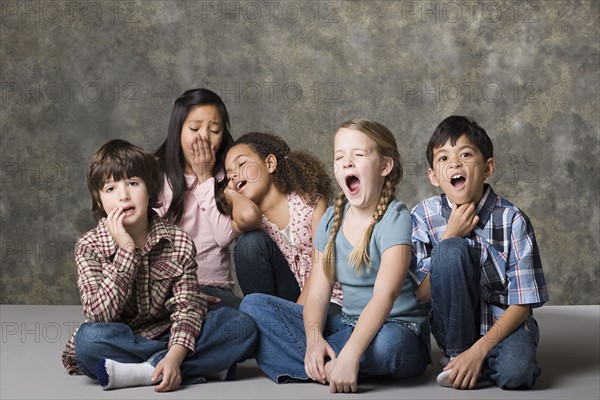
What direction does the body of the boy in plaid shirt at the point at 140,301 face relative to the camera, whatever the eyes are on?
toward the camera

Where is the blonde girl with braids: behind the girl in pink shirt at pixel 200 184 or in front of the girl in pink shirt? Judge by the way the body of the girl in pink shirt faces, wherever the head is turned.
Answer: in front

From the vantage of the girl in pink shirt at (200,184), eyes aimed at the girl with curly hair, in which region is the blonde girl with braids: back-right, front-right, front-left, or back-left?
front-right

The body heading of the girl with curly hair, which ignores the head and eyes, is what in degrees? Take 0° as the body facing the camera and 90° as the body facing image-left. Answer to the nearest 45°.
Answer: approximately 45°

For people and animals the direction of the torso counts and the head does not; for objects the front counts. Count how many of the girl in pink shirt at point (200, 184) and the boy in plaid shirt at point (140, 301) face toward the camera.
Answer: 2

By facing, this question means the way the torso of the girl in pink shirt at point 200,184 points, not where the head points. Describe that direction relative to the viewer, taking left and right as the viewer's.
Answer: facing the viewer

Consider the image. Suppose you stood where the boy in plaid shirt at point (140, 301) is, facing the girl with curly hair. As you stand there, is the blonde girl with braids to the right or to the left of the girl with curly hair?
right

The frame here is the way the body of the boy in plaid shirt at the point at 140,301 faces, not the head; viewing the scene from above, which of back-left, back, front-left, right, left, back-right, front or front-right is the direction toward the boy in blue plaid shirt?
left
